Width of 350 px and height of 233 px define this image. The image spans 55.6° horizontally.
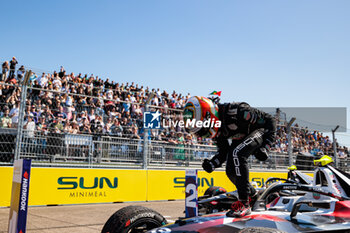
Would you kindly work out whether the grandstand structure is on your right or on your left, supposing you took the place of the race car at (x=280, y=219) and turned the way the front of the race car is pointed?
on your right

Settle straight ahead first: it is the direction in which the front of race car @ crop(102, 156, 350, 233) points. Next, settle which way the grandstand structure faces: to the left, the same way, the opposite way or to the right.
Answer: to the left

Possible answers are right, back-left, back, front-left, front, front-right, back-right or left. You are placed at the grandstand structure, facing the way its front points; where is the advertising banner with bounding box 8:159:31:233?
front-right

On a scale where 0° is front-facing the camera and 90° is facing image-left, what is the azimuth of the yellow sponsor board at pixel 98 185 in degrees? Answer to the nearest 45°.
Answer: approximately 315°

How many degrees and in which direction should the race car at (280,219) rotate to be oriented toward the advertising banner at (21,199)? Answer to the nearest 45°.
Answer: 0° — it already faces it

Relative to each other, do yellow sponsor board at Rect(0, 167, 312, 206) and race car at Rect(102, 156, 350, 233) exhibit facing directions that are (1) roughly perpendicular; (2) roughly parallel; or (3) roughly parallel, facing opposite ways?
roughly perpendicular

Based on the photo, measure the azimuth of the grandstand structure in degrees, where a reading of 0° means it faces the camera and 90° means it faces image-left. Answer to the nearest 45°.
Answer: approximately 315°
